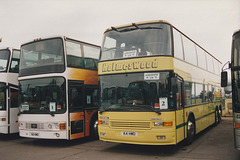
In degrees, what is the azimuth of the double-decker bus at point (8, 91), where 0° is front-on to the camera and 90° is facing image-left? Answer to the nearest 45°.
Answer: approximately 45°

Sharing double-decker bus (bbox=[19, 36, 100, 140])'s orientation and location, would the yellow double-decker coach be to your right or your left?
on your left

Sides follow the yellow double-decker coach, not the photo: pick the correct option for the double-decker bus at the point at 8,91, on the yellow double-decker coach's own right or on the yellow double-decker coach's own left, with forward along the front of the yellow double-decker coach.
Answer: on the yellow double-decker coach's own right

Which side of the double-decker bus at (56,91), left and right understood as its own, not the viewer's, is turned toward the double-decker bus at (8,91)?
right

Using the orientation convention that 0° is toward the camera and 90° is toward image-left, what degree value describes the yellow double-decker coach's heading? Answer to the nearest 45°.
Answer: approximately 45°

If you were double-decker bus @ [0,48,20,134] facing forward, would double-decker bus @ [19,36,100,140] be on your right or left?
on your left

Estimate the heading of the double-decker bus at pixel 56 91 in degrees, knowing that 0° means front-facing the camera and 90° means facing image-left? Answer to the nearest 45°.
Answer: approximately 45°

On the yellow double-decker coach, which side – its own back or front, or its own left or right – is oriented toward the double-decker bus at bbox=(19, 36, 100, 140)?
right
